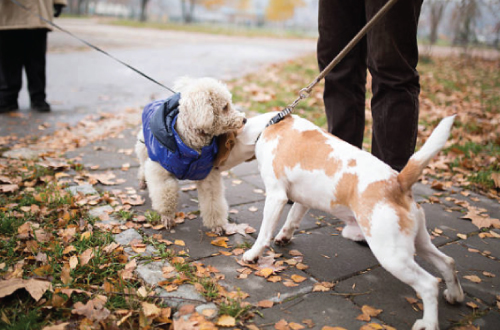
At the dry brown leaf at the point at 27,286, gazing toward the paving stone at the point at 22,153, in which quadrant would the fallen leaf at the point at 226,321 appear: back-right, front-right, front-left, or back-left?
back-right

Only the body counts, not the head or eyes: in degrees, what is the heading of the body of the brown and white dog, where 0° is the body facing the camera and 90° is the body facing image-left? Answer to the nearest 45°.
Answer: approximately 135°

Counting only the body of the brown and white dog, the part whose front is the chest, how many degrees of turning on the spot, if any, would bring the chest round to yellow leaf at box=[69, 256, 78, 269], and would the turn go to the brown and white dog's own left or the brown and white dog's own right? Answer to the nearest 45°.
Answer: approximately 45° to the brown and white dog's own left

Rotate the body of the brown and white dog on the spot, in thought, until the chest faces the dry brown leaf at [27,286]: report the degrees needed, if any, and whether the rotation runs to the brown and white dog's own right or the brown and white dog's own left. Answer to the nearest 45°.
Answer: approximately 45° to the brown and white dog's own left
